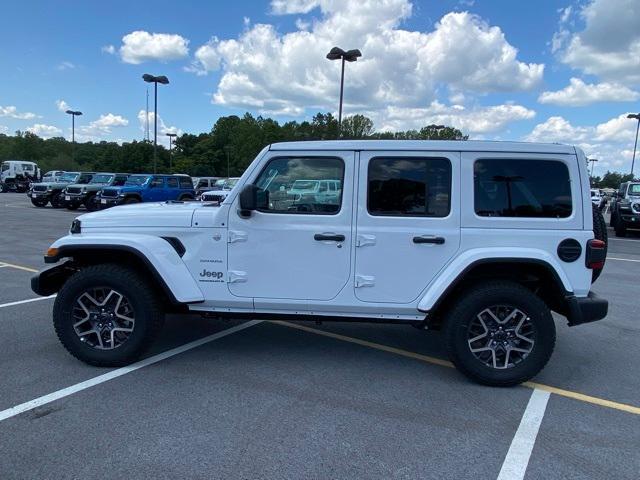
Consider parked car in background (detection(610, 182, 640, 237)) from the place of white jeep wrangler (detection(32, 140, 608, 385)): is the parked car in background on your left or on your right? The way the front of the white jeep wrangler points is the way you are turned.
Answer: on your right

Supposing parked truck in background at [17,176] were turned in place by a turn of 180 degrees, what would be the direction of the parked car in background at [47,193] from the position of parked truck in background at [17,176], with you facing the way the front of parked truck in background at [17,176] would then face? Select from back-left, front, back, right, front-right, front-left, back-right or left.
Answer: back-right

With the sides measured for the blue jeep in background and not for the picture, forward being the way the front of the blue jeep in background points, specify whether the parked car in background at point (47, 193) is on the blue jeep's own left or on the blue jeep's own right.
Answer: on the blue jeep's own right

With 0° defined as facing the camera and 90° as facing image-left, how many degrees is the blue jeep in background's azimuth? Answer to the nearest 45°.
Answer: approximately 45°

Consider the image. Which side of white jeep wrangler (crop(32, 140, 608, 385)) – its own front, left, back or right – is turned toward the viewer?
left

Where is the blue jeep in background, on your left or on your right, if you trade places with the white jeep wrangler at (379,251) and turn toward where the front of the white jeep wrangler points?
on your right

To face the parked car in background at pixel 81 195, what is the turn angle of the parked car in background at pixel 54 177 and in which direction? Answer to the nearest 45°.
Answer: approximately 45° to its left

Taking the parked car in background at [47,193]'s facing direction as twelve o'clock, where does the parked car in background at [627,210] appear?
the parked car in background at [627,210] is roughly at 9 o'clock from the parked car in background at [47,193].

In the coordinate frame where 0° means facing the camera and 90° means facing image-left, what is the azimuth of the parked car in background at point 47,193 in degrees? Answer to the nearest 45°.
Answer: approximately 45°
